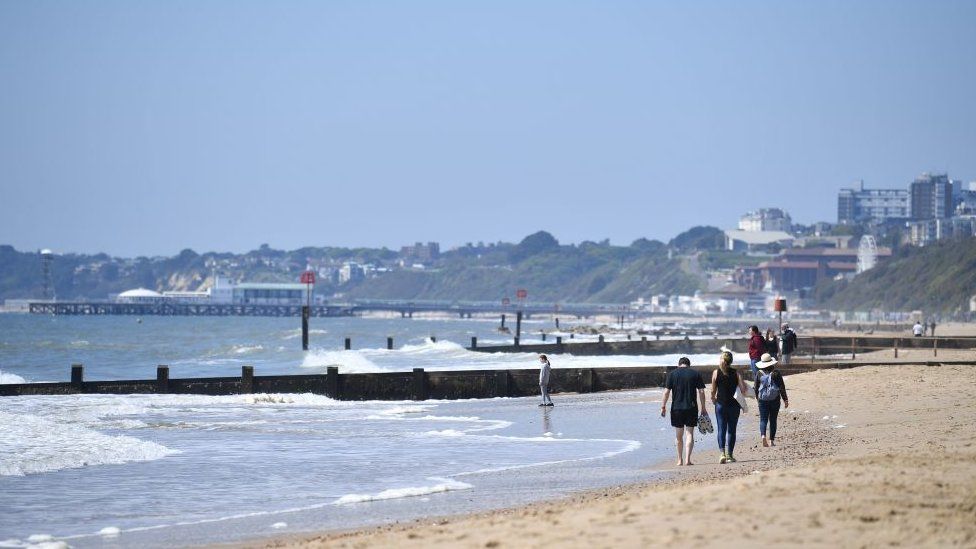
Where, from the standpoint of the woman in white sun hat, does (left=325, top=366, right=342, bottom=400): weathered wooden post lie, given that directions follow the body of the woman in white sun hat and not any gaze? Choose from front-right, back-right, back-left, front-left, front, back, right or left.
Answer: front-left

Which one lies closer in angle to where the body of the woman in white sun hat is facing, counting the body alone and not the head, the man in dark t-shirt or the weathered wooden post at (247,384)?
the weathered wooden post

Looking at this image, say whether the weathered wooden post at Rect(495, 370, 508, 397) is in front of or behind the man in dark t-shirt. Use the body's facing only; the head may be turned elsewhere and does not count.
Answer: in front

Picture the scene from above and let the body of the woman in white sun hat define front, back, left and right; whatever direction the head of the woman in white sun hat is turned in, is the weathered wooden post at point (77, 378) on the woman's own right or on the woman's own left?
on the woman's own left

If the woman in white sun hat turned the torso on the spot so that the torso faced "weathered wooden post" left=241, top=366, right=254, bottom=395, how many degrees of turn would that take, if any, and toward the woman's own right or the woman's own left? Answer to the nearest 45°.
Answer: approximately 45° to the woman's own left

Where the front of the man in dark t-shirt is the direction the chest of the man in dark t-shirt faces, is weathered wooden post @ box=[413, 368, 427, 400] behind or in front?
in front

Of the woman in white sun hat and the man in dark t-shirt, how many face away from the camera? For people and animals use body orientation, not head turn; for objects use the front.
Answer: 2

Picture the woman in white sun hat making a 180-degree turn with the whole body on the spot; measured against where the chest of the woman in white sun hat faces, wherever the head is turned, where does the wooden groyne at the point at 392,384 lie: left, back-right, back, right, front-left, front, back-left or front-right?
back-right

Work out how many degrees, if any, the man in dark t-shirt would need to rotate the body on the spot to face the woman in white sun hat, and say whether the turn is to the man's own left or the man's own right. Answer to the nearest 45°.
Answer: approximately 45° to the man's own right

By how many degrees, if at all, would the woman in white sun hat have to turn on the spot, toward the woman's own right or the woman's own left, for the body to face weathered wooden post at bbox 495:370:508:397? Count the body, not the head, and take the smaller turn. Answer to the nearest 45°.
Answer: approximately 45° to the woman's own left

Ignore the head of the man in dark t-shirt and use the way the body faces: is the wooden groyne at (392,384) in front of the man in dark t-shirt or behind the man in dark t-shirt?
in front

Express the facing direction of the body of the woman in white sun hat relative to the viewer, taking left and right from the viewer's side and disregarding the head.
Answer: facing away from the viewer

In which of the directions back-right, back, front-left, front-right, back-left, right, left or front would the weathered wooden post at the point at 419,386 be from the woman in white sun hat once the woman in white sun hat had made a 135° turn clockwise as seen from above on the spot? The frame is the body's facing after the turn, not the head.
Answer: back

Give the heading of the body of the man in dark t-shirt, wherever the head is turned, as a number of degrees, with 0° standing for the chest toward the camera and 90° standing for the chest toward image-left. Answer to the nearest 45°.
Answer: approximately 180°
